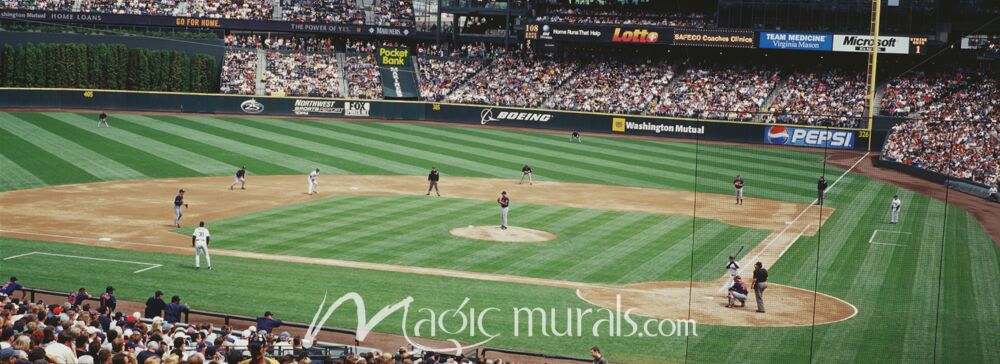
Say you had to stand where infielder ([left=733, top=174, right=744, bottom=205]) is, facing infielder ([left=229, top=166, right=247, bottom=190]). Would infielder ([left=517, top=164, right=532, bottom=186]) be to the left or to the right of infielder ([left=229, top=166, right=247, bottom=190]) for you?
right

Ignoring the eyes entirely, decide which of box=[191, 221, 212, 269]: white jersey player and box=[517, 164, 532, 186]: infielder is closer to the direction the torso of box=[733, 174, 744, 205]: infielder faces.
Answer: the white jersey player

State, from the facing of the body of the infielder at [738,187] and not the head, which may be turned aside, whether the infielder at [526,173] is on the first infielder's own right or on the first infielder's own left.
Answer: on the first infielder's own right

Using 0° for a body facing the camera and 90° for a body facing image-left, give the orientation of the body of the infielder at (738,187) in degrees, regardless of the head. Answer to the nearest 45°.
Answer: approximately 0°

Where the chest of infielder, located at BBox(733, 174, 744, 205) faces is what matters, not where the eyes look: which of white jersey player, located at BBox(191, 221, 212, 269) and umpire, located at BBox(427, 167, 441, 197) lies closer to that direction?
the white jersey player

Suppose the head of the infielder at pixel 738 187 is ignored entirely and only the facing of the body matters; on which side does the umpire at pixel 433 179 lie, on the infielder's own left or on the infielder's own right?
on the infielder's own right
